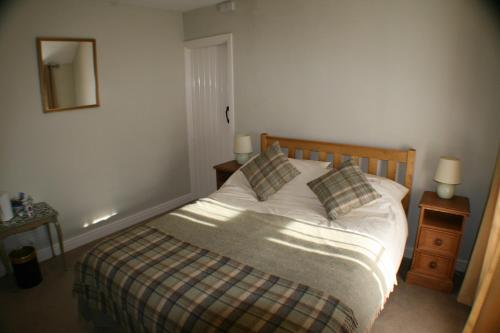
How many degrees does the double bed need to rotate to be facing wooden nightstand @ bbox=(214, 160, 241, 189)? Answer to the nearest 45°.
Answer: approximately 135° to its right

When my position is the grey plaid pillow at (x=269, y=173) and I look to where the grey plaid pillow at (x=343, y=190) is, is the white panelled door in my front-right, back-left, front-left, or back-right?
back-left

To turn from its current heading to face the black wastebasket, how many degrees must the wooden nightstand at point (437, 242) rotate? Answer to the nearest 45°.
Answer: approximately 45° to its right

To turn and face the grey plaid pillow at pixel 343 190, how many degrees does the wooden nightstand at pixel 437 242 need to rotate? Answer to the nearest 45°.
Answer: approximately 45° to its right

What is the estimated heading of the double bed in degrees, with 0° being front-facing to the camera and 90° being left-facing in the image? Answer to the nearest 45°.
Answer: approximately 45°

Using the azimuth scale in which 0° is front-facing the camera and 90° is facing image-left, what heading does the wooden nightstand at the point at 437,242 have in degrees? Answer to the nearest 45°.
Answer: approximately 0°

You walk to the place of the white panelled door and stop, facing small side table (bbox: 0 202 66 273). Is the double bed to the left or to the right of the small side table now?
left

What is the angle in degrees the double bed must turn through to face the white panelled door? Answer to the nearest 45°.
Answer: approximately 135° to its right

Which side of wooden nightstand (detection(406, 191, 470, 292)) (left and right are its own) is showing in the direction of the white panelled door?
right

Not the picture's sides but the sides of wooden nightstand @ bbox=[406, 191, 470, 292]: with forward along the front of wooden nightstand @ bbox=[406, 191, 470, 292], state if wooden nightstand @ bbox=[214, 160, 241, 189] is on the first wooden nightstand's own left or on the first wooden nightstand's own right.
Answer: on the first wooden nightstand's own right

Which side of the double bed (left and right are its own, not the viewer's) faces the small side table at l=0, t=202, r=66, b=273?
right
